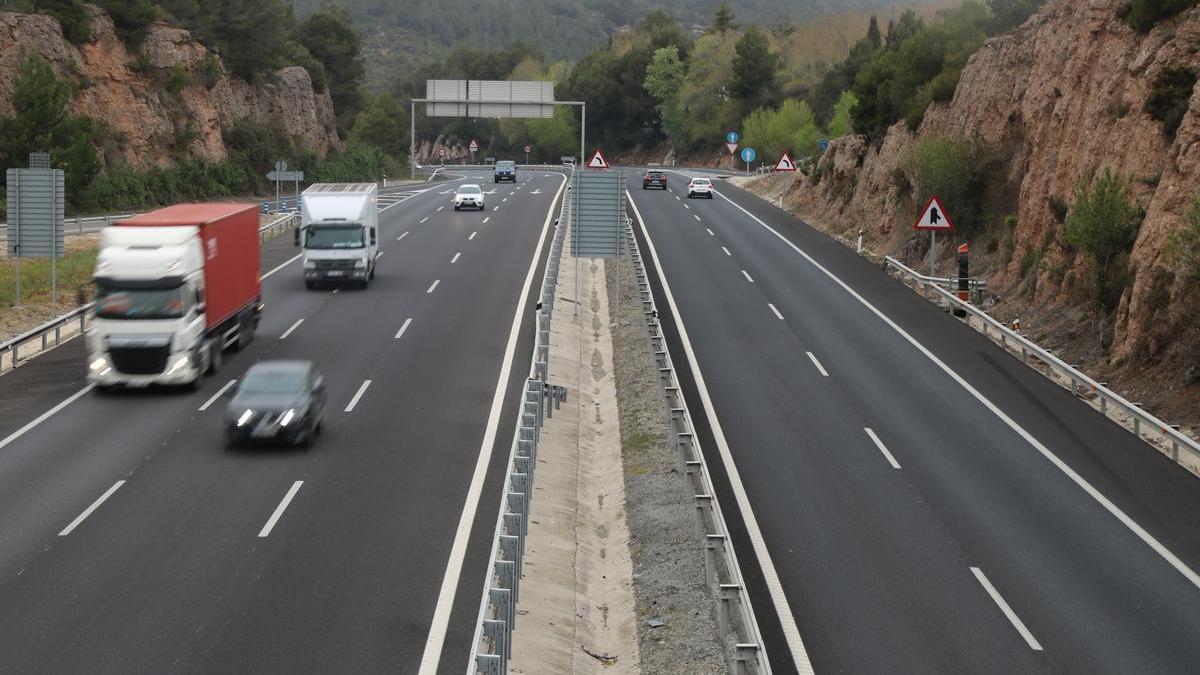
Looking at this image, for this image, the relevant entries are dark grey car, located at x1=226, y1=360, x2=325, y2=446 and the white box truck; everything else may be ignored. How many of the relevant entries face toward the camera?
2

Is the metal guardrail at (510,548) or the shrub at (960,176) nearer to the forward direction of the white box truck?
the metal guardrail

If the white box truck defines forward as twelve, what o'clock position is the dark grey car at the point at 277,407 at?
The dark grey car is roughly at 12 o'clock from the white box truck.

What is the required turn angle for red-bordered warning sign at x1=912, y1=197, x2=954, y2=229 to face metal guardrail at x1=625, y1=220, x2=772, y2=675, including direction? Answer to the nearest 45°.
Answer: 0° — it already faces it

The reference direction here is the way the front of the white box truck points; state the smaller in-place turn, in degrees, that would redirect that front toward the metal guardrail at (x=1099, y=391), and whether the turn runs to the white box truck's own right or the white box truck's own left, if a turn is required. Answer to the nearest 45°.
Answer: approximately 45° to the white box truck's own left

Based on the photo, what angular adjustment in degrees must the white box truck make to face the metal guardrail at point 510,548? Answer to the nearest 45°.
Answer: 0° — it already faces it

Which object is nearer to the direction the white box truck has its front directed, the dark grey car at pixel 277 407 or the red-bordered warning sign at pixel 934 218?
the dark grey car

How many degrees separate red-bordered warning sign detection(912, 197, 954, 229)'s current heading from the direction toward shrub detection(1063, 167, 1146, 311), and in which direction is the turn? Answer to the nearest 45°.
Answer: approximately 45° to its left

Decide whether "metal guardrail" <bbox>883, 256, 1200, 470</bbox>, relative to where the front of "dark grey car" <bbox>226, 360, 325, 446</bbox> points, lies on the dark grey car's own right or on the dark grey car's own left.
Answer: on the dark grey car's own left

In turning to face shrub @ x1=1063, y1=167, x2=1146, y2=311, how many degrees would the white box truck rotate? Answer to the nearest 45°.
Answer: approximately 45° to its left

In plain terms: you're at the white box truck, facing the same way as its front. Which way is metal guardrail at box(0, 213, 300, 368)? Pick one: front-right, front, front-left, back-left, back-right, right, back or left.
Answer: front-right
